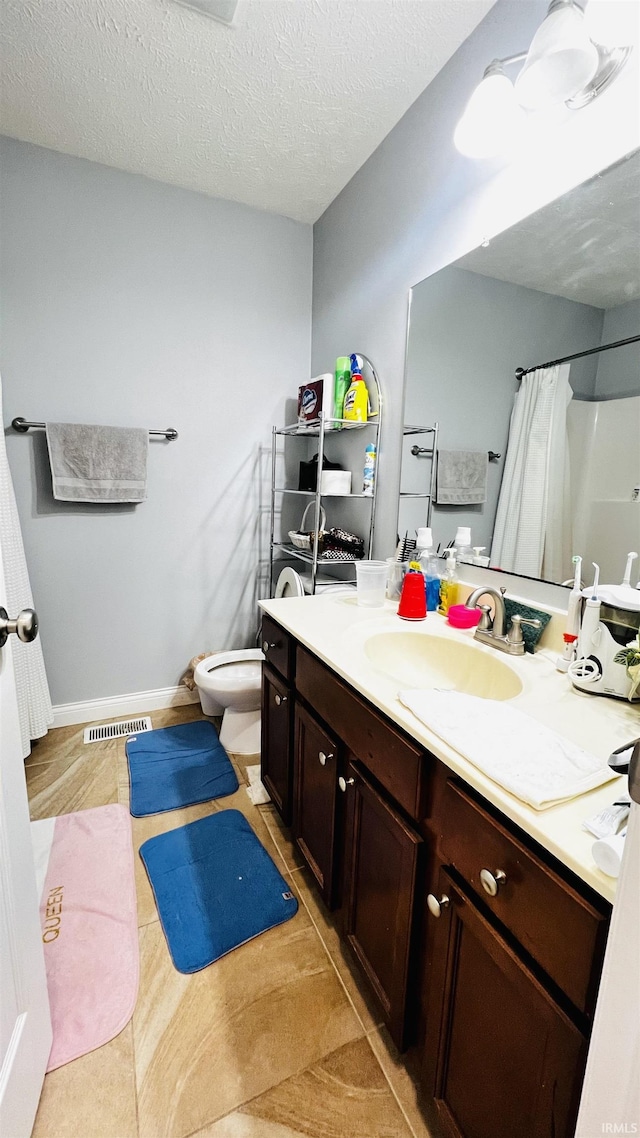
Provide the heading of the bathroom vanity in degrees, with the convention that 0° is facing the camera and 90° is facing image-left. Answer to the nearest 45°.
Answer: approximately 45°

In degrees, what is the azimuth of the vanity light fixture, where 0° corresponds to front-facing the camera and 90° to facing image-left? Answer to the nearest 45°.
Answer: approximately 45°

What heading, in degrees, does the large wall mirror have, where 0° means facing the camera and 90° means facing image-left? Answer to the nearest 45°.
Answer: approximately 45°
